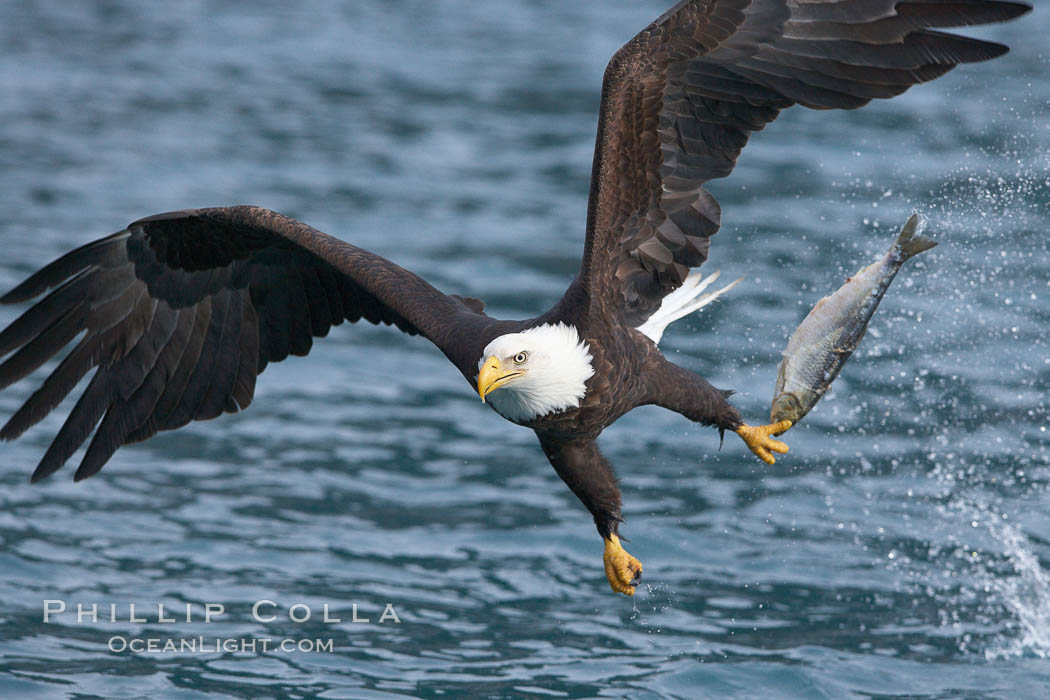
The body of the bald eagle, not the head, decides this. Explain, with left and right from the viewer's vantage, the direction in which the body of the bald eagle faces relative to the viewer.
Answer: facing the viewer and to the left of the viewer
